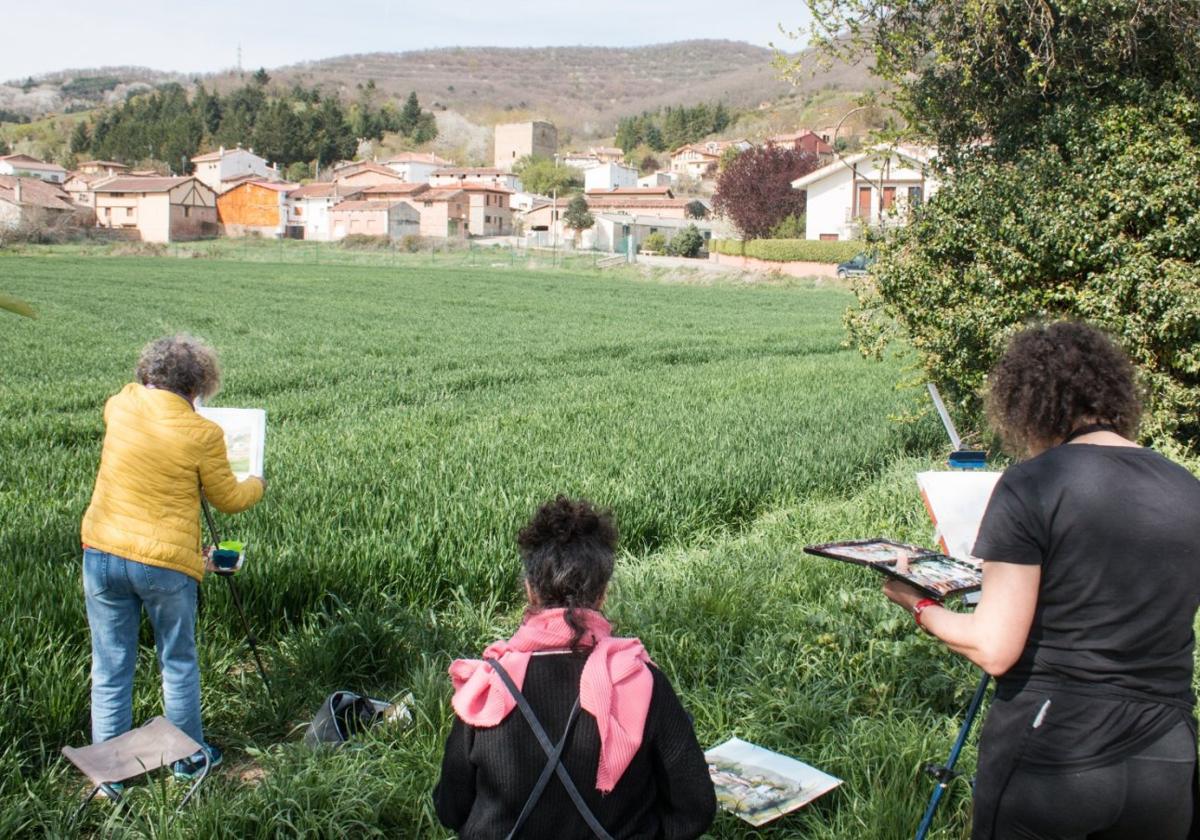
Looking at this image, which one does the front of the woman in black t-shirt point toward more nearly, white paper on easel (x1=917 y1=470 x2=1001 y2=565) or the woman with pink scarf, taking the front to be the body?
the white paper on easel

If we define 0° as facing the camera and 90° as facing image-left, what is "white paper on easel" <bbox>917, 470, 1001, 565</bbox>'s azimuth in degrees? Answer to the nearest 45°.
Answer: approximately 0°

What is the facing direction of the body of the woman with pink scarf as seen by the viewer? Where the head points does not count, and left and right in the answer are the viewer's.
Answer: facing away from the viewer

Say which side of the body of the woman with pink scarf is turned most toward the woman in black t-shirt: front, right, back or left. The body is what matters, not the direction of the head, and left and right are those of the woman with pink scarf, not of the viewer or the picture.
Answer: right

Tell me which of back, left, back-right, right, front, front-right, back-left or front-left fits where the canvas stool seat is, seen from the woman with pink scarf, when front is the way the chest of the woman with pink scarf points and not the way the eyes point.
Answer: front-left

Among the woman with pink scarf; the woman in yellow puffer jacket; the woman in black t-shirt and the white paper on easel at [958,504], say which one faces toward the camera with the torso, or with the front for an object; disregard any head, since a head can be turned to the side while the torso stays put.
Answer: the white paper on easel

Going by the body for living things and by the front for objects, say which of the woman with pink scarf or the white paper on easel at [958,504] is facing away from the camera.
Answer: the woman with pink scarf

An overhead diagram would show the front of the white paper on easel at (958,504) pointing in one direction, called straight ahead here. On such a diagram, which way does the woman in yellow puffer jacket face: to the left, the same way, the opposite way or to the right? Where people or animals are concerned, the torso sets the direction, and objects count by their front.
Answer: the opposite way

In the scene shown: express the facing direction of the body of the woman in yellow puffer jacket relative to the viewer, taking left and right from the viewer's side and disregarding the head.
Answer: facing away from the viewer and to the right of the viewer

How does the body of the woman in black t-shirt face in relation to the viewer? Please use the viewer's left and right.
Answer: facing away from the viewer and to the left of the viewer

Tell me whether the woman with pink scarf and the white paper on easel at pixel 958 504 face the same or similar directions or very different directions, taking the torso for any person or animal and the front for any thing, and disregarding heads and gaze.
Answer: very different directions
